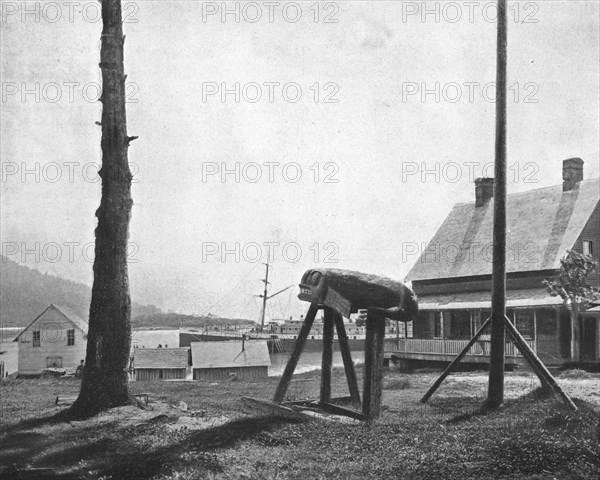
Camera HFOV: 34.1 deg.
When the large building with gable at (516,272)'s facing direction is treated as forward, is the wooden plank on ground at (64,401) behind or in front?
in front

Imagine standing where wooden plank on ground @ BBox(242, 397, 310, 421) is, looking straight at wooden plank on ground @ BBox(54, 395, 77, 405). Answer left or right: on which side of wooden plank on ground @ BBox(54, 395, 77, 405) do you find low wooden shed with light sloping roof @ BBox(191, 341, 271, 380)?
right

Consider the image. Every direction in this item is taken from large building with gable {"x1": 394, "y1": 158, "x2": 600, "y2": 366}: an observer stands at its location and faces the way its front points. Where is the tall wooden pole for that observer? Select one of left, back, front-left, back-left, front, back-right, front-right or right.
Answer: front-left

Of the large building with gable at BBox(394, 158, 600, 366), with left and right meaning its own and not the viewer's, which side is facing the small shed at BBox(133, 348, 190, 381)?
right

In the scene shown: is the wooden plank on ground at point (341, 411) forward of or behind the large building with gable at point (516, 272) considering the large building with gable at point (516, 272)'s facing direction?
forward

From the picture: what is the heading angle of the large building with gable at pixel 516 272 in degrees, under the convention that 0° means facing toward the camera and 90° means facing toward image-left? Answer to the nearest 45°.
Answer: approximately 45°

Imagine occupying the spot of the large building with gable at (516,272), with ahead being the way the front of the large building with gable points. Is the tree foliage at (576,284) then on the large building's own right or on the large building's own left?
on the large building's own left
